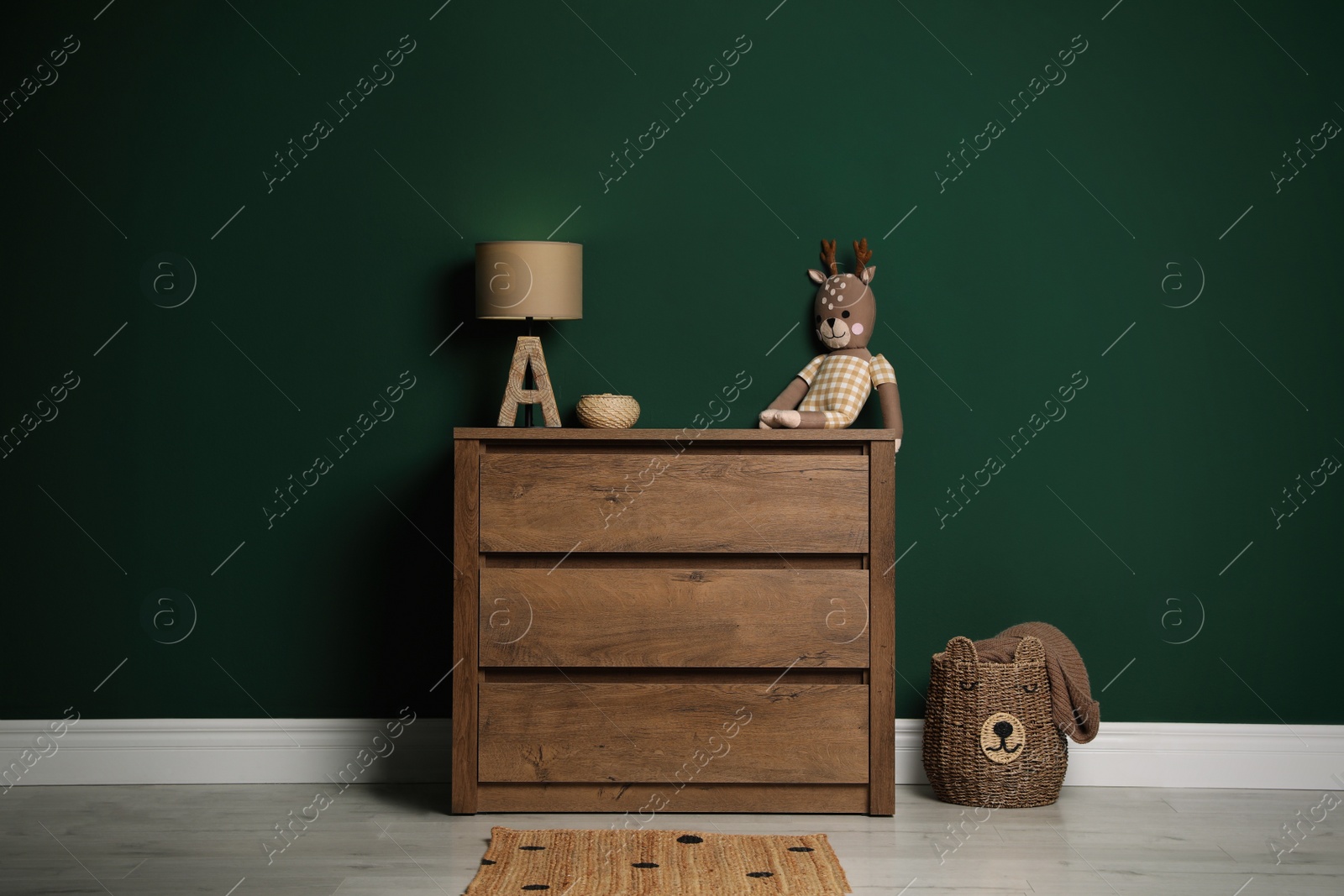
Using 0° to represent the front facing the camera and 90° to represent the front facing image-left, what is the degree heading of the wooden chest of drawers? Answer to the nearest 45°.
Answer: approximately 0°

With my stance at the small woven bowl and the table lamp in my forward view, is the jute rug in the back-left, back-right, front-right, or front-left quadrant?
back-left

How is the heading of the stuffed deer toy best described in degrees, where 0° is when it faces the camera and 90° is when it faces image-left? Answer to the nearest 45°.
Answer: approximately 45°

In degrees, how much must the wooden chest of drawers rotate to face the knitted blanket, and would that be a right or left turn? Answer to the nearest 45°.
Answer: approximately 90° to its left

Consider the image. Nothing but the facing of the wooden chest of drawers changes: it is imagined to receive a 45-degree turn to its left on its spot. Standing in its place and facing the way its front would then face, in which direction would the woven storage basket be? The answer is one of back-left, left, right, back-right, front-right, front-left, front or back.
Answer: front-left
